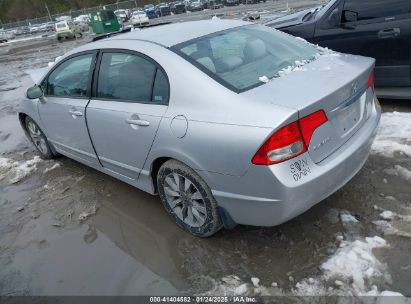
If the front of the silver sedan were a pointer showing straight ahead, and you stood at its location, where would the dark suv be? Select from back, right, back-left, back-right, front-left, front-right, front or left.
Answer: right

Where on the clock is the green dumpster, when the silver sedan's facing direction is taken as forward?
The green dumpster is roughly at 1 o'clock from the silver sedan.

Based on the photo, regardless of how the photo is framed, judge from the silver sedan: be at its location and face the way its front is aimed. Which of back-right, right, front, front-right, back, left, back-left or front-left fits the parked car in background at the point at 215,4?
front-right

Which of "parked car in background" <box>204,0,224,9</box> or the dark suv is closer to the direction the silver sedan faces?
the parked car in background

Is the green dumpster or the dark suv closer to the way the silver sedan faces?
the green dumpster

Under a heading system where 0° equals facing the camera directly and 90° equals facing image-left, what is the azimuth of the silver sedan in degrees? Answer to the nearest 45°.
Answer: approximately 135°
